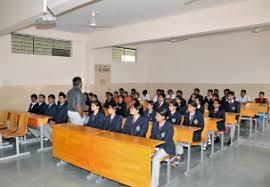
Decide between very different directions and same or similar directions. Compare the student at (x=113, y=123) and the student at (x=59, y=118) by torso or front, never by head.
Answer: same or similar directions

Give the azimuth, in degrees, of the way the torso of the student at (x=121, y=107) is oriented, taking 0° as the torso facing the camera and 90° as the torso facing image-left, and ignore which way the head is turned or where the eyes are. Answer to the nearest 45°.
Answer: approximately 45°

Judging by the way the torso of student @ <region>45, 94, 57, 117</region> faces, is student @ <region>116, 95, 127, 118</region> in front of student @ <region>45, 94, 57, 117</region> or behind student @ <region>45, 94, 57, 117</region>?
behind

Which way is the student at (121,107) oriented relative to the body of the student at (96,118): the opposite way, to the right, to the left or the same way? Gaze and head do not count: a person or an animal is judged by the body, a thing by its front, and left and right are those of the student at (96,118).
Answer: the same way

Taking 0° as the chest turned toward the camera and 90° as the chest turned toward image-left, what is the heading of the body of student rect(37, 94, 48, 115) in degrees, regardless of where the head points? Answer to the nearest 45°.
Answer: approximately 45°

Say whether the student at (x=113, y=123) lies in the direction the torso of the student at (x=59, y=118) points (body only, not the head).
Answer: no

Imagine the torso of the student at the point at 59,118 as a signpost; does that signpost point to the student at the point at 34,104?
no

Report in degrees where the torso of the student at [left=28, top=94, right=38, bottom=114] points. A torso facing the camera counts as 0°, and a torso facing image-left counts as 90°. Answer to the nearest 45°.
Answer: approximately 45°

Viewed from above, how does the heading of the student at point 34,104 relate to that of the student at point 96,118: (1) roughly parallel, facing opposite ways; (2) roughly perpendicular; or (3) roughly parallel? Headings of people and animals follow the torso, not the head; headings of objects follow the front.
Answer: roughly parallel

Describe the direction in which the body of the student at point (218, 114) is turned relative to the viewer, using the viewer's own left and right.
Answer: facing the viewer and to the left of the viewer

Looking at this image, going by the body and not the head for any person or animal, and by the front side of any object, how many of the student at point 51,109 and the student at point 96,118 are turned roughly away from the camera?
0

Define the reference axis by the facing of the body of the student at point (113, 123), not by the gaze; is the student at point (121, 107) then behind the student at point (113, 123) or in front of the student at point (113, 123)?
behind

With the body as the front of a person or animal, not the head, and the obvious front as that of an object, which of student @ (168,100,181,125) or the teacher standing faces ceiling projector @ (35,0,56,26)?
the student

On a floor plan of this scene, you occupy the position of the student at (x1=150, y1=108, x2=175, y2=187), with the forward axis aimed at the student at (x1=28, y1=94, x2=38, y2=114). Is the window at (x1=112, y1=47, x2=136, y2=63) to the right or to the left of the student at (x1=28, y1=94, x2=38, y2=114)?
right

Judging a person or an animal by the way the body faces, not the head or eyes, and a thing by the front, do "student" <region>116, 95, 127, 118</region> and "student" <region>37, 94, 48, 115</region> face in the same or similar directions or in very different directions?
same or similar directions

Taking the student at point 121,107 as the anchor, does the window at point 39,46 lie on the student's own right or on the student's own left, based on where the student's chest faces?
on the student's own right

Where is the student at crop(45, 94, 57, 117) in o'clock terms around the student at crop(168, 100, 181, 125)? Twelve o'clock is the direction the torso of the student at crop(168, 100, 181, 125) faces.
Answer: the student at crop(45, 94, 57, 117) is roughly at 2 o'clock from the student at crop(168, 100, 181, 125).
